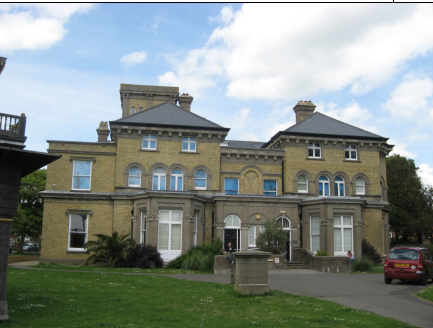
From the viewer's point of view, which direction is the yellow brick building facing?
toward the camera

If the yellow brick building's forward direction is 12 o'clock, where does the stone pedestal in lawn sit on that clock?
The stone pedestal in lawn is roughly at 12 o'clock from the yellow brick building.

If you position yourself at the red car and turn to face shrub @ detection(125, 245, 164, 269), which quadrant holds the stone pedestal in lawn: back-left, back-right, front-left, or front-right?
front-left

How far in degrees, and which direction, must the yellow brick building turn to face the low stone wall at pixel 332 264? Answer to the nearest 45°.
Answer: approximately 45° to its left

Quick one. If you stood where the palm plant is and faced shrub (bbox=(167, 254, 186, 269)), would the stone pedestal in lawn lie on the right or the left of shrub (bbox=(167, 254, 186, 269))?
right

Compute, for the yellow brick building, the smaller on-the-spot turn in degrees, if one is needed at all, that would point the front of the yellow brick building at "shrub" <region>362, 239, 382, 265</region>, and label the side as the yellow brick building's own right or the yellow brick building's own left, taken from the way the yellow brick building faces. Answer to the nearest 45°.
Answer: approximately 90° to the yellow brick building's own left

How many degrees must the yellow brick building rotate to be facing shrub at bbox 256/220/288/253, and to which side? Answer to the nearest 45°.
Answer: approximately 45° to its left

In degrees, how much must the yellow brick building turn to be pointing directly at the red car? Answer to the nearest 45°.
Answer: approximately 45° to its left
